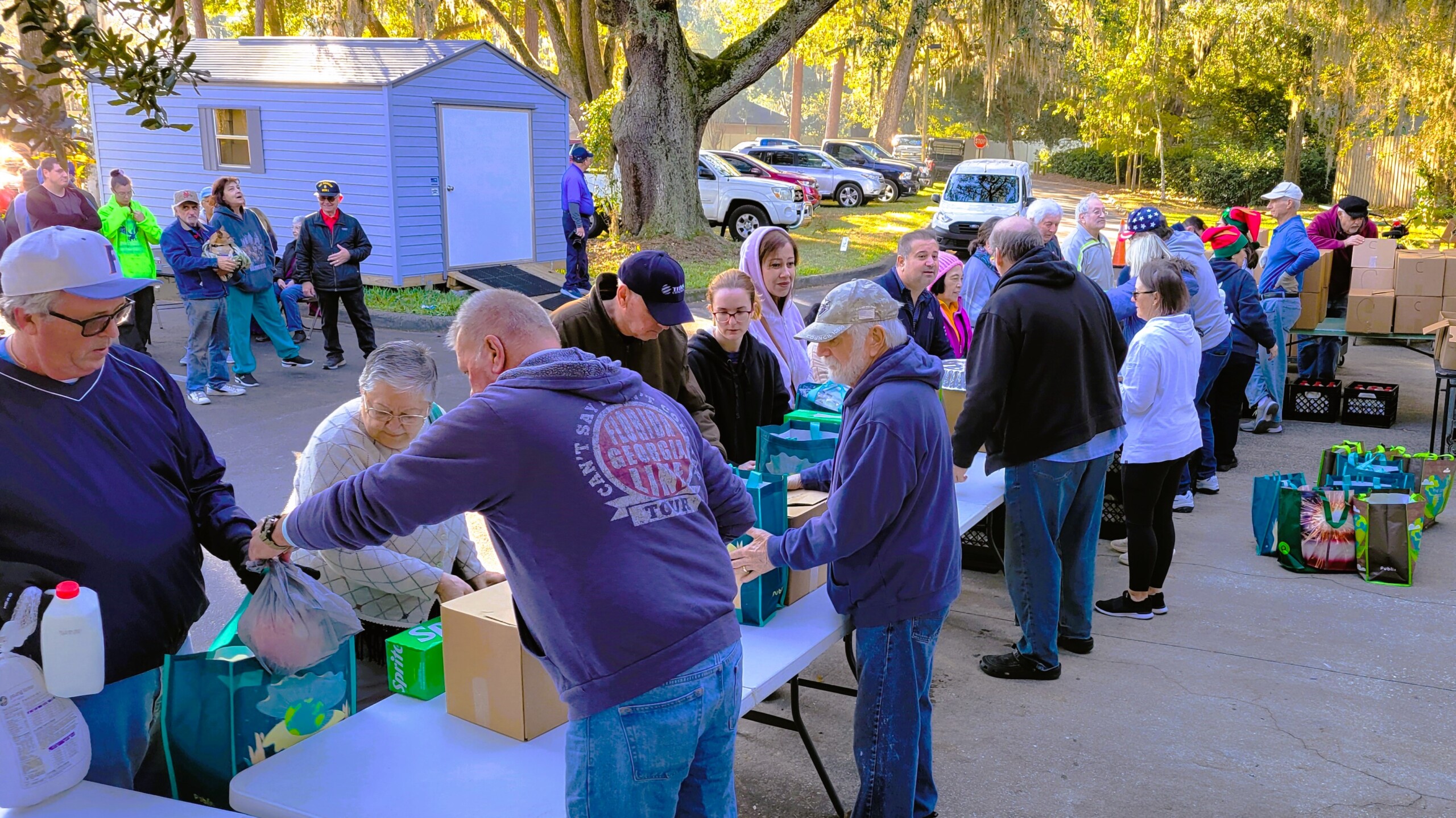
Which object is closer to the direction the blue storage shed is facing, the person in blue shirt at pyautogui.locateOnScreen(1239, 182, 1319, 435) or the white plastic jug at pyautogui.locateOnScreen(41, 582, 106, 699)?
the person in blue shirt

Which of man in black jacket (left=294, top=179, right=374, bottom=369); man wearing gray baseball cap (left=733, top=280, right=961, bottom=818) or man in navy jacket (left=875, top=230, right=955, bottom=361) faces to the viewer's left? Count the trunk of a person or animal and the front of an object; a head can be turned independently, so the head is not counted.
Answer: the man wearing gray baseball cap

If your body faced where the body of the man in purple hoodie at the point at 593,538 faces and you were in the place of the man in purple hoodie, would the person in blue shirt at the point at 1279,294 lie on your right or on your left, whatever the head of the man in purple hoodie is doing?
on your right

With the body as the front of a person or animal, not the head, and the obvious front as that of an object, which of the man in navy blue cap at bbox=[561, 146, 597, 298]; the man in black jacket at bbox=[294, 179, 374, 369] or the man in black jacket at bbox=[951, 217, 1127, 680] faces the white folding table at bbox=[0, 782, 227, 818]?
the man in black jacket at bbox=[294, 179, 374, 369]

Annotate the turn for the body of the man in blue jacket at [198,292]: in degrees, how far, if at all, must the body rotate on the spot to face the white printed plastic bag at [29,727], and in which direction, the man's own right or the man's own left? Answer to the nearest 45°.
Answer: approximately 45° to the man's own right

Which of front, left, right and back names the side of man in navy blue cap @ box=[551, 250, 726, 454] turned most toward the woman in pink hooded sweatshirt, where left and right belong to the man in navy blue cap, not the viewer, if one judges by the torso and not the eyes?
left

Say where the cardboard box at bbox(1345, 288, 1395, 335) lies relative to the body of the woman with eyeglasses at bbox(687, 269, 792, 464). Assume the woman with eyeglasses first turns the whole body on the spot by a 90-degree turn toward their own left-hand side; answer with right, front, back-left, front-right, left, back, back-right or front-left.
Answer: front-left

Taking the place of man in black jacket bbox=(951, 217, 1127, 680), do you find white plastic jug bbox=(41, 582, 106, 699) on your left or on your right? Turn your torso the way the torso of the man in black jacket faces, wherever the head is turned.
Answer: on your left

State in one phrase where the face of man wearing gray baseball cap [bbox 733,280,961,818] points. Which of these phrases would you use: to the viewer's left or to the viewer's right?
to the viewer's left

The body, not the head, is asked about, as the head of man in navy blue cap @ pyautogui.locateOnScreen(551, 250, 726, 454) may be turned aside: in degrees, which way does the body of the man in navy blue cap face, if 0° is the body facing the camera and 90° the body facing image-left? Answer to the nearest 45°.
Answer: approximately 315°

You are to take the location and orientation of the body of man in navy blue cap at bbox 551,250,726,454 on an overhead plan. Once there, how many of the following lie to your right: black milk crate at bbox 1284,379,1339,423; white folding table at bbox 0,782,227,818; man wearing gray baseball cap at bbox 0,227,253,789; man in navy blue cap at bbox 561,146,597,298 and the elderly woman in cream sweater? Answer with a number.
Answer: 3
